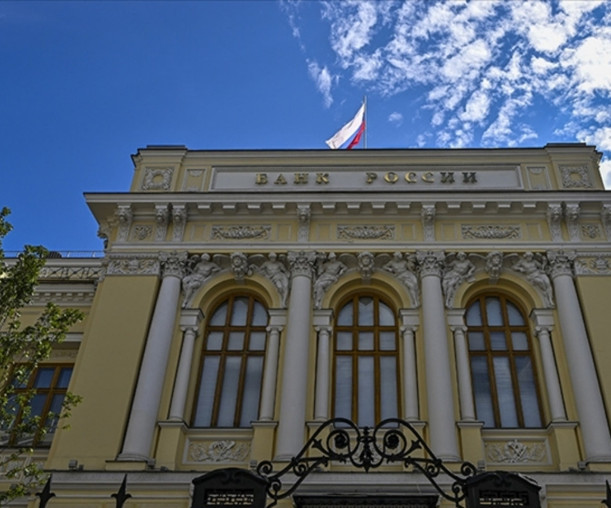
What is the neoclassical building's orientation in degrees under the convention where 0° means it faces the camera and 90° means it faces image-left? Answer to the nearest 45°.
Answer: approximately 0°
